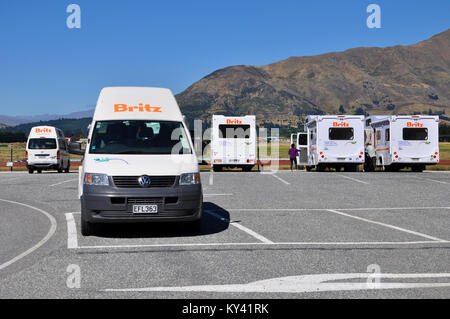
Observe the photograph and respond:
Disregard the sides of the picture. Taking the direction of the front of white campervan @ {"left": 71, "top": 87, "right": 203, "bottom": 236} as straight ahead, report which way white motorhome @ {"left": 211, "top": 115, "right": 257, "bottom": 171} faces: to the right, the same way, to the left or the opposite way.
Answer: the opposite way

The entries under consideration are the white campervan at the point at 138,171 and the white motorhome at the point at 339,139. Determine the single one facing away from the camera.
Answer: the white motorhome

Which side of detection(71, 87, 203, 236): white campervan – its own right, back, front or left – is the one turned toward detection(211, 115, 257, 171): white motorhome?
back

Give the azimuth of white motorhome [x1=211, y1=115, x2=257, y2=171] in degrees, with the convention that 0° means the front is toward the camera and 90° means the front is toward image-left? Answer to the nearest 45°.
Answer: approximately 180°

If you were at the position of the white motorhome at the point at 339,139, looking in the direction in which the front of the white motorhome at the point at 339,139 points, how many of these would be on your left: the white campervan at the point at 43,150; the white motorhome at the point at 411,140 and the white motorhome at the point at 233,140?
2

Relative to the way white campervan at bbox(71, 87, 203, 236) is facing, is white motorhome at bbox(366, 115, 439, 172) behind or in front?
behind

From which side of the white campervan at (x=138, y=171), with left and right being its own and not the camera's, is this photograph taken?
front

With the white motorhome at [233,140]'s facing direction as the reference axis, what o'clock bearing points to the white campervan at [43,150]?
The white campervan is roughly at 9 o'clock from the white motorhome.

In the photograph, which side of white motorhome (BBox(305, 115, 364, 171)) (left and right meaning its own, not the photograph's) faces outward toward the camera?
back
